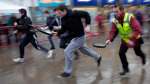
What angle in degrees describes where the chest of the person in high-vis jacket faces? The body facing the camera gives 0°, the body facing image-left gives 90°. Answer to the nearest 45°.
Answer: approximately 45°
